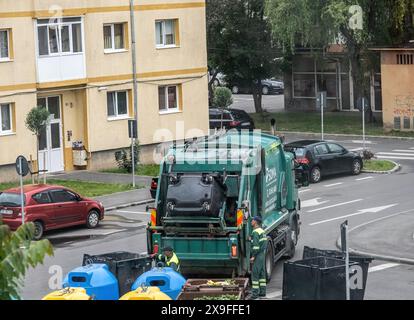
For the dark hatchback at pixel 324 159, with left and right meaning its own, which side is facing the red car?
back

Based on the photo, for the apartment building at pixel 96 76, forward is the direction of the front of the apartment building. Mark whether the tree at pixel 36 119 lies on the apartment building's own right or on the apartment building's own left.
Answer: on the apartment building's own right

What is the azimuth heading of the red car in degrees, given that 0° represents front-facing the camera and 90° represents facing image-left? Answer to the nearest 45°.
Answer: approximately 225°

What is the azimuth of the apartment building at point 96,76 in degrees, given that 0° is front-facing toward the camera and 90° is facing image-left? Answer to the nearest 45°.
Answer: approximately 315°

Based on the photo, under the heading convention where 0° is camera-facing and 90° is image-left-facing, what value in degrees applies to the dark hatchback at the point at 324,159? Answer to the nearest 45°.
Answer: approximately 225°

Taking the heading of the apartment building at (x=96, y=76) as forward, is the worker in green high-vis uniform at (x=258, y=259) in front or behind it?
in front

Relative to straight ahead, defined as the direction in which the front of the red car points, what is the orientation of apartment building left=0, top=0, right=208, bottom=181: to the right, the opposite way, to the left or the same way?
to the right

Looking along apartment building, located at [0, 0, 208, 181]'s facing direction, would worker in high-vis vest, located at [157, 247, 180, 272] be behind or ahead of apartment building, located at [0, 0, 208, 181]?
ahead

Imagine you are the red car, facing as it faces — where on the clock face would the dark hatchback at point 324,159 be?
The dark hatchback is roughly at 12 o'clock from the red car.

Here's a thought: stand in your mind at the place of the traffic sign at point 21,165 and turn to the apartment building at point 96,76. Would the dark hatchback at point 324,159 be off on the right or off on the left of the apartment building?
right

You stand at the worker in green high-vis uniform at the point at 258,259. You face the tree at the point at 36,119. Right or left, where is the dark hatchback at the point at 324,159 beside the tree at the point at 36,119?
right
